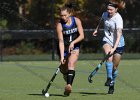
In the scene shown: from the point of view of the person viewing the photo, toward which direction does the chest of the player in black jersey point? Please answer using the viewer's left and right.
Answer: facing the viewer

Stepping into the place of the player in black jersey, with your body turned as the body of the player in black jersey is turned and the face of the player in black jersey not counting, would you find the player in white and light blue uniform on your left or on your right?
on your left

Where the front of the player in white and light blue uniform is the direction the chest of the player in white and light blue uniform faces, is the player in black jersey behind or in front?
in front

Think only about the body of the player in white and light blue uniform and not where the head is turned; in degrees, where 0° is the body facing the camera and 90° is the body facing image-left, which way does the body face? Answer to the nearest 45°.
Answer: approximately 45°

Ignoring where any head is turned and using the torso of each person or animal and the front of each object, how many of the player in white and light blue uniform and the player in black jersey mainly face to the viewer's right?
0
